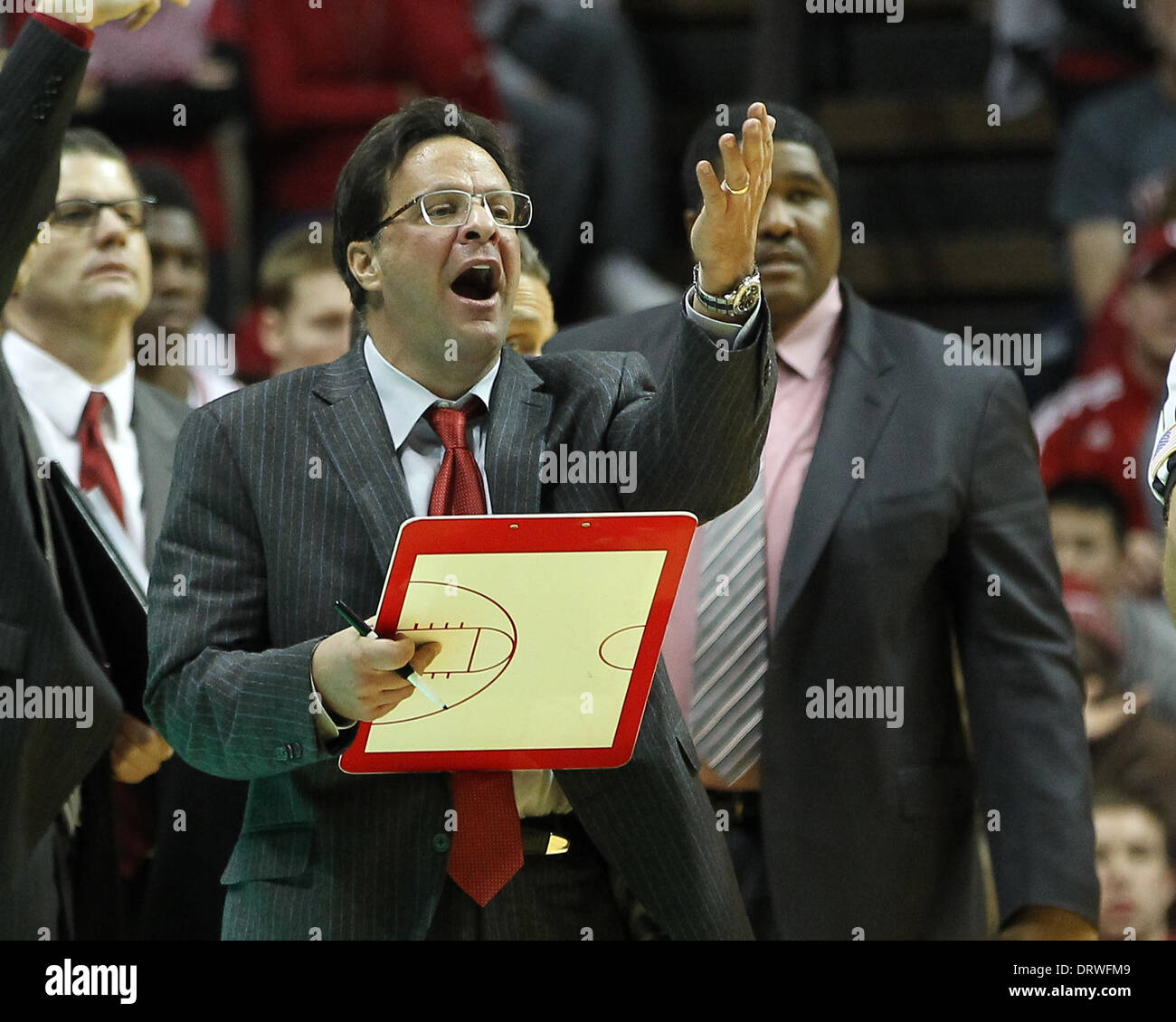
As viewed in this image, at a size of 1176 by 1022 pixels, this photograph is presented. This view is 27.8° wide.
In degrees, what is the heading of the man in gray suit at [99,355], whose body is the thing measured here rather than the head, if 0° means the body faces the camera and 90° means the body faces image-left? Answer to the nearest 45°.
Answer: approximately 315°

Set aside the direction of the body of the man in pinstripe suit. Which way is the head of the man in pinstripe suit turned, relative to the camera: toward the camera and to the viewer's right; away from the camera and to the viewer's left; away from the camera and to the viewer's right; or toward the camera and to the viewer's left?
toward the camera and to the viewer's right

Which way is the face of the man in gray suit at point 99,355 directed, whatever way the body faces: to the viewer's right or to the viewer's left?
to the viewer's right

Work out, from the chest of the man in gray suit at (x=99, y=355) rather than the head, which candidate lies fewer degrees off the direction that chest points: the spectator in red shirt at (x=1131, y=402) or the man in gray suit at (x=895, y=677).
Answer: the man in gray suit

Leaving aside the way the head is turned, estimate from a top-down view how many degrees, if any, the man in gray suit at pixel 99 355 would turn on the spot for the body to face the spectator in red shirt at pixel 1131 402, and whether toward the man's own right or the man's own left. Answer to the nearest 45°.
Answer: approximately 90° to the man's own left

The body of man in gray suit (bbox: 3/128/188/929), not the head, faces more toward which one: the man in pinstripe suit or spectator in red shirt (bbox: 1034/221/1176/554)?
the man in pinstripe suit
